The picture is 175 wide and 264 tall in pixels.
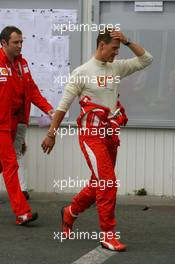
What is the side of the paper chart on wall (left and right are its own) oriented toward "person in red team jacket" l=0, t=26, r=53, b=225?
front

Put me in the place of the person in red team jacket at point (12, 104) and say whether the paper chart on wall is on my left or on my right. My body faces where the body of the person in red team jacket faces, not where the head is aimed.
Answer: on my left

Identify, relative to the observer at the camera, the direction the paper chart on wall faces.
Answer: facing the viewer

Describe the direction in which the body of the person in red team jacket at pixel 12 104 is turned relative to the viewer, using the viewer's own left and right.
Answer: facing the viewer and to the right of the viewer

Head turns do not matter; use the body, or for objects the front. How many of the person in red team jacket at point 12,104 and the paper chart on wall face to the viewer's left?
0
